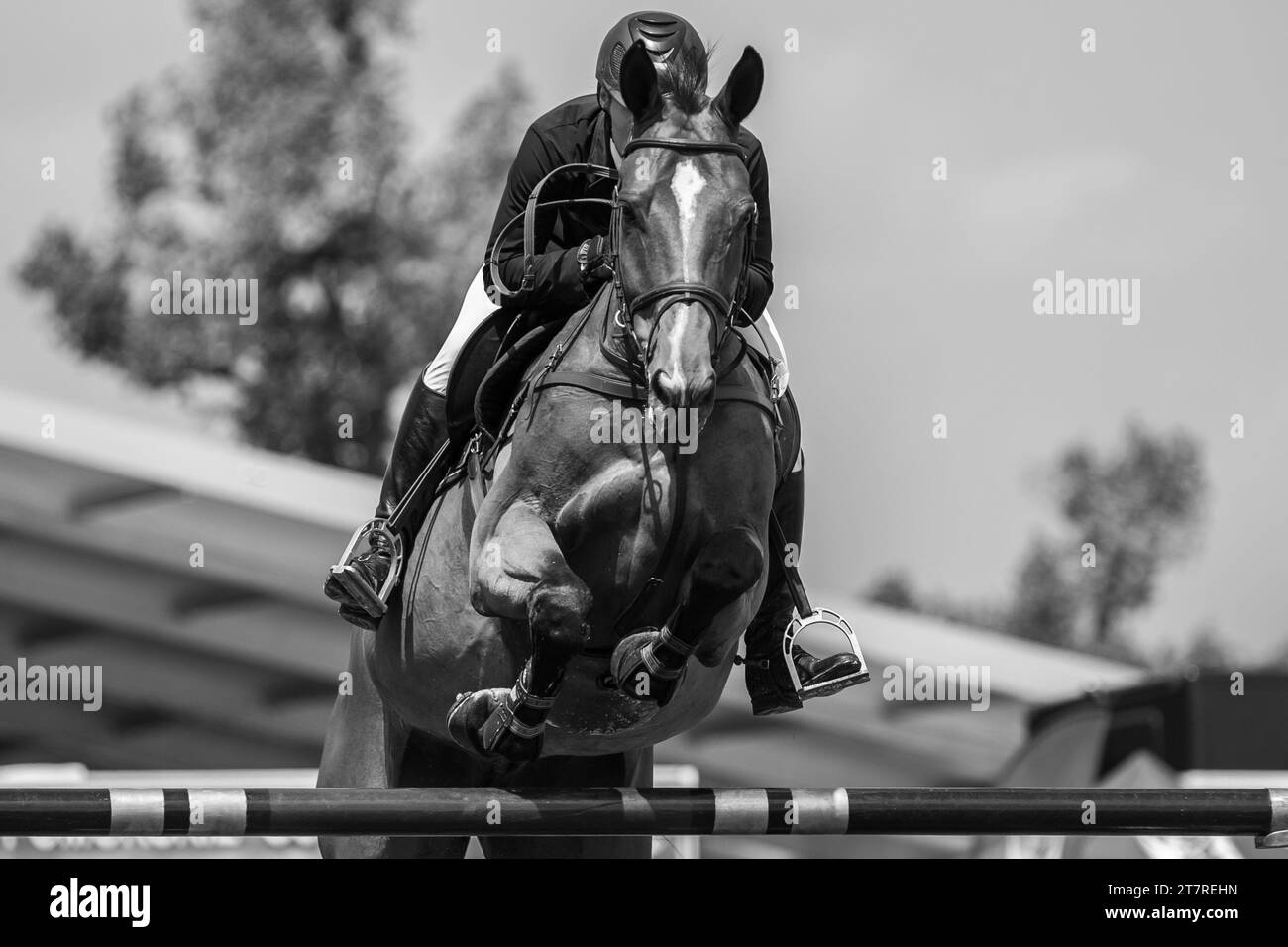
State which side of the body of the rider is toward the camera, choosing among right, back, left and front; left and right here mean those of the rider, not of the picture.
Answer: front

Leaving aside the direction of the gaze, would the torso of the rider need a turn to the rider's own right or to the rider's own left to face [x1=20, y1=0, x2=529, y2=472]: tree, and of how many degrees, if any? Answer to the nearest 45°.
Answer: approximately 180°
